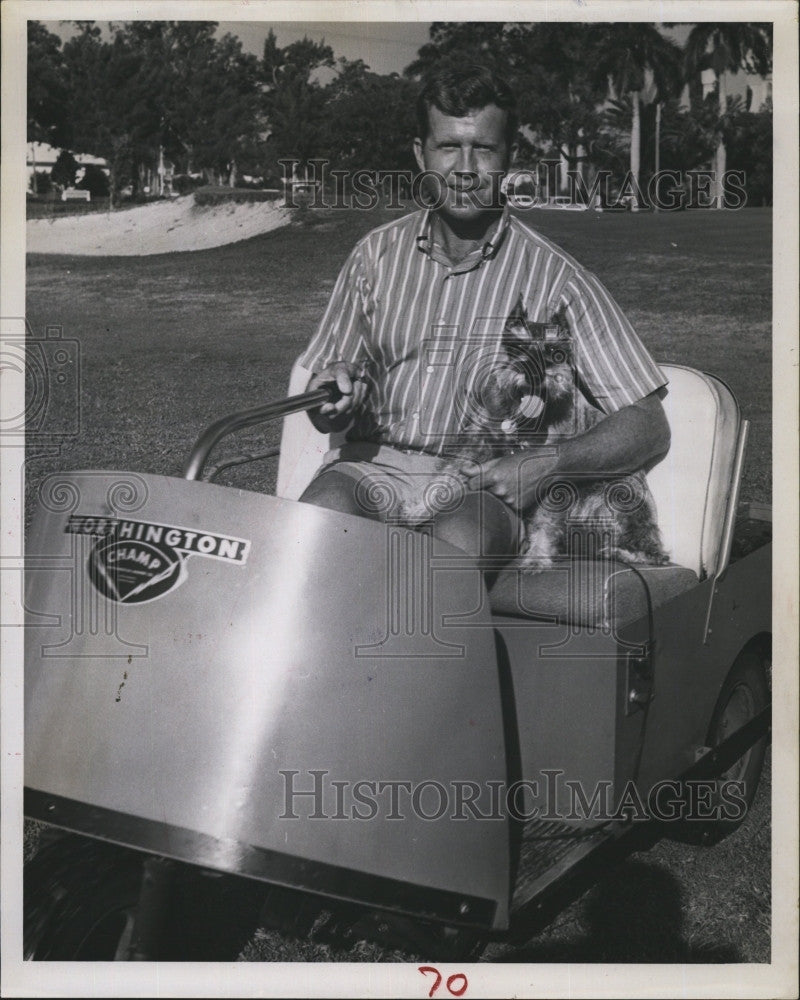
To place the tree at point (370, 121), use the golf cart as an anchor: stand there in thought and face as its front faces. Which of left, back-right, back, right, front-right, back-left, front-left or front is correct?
back-right

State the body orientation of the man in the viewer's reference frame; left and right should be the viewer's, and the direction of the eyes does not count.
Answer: facing the viewer

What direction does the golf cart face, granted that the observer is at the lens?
facing the viewer and to the left of the viewer

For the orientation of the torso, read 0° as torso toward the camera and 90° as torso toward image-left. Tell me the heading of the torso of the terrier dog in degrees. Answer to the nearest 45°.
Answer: approximately 45°

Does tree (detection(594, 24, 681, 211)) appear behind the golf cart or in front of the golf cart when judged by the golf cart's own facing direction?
behind

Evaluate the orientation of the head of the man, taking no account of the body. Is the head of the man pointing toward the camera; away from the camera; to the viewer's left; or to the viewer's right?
toward the camera
